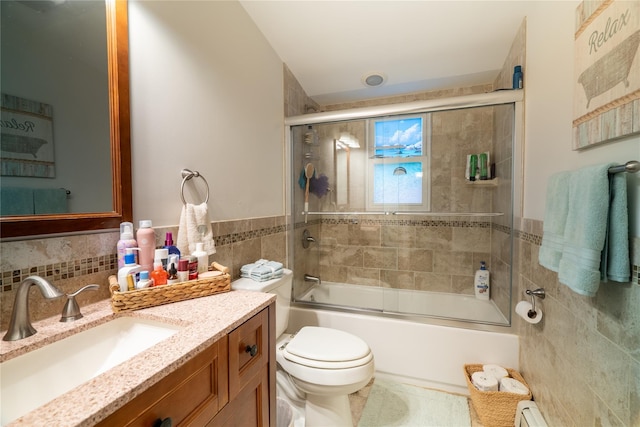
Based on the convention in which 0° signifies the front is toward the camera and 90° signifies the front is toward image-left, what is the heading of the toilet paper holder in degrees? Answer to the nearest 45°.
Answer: approximately 90°

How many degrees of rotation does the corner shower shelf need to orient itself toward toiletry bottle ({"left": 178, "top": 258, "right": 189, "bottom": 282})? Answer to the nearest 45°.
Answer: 0° — it already faces it

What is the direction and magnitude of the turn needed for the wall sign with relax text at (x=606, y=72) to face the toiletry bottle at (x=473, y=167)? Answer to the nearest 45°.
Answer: approximately 90° to its right

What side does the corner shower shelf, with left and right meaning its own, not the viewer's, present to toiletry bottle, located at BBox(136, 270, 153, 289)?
front

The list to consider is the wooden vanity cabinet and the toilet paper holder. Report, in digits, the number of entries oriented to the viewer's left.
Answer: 1

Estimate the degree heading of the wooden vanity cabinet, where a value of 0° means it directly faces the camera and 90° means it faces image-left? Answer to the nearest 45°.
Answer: approximately 315°

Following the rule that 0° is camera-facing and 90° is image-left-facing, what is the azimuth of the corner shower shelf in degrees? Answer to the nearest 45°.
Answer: approximately 45°

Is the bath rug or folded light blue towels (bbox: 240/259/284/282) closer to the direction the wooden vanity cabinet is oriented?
the bath rug
